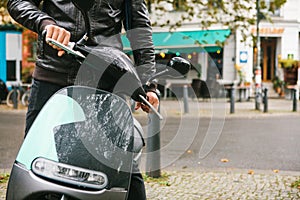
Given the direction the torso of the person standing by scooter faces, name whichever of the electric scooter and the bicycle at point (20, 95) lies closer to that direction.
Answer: the electric scooter

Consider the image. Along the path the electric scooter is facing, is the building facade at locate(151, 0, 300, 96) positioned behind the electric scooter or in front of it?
behind

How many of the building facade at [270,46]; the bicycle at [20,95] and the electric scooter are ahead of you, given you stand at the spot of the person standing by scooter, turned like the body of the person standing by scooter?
1

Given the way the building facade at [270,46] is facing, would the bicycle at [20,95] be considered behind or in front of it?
in front

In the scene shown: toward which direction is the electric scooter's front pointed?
toward the camera

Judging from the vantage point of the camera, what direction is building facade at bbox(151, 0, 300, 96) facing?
facing the viewer

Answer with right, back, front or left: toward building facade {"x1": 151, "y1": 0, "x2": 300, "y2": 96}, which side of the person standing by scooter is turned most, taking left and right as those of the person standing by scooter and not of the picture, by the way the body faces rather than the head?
back

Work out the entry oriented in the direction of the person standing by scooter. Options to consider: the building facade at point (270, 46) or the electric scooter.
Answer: the building facade

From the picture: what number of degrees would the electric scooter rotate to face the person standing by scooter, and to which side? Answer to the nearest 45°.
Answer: approximately 180°

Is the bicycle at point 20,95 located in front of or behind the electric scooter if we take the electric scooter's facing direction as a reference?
behind

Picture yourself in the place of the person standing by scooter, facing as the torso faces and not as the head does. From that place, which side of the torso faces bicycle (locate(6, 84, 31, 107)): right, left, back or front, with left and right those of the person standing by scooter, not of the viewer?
back

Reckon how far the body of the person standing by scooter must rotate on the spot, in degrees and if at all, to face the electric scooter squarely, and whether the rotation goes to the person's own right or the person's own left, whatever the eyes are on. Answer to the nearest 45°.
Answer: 0° — they already face it
